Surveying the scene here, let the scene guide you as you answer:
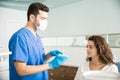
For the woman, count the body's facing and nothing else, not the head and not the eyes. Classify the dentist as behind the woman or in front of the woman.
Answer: in front

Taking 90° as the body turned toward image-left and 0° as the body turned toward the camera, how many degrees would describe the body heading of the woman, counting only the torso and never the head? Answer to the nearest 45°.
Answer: approximately 45°

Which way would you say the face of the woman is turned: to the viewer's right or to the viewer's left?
to the viewer's left

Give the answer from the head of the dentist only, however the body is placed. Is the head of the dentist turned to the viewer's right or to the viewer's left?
to the viewer's right
